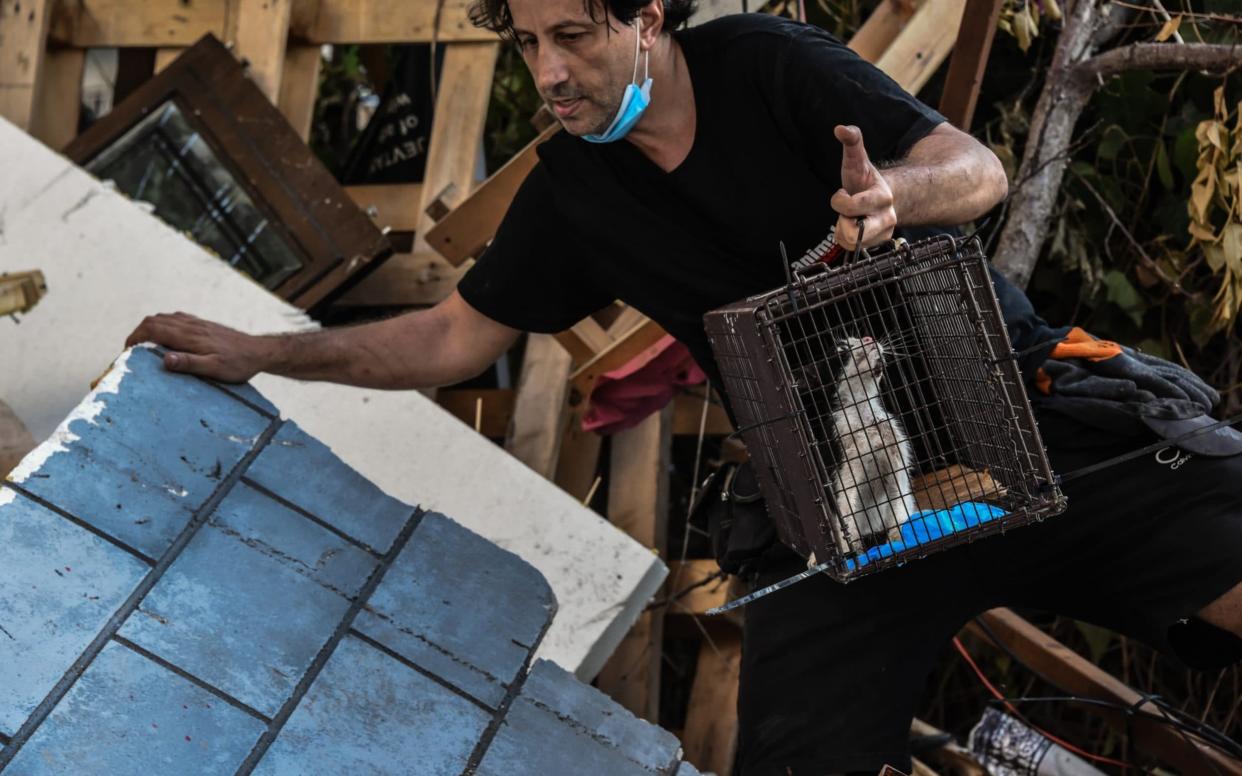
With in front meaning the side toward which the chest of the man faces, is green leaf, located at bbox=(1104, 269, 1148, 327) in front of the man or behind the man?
behind

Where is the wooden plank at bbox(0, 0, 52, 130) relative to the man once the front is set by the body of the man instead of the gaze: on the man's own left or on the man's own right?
on the man's own right

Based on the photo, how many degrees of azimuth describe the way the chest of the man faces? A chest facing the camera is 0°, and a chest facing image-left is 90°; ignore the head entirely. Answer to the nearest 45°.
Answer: approximately 45°

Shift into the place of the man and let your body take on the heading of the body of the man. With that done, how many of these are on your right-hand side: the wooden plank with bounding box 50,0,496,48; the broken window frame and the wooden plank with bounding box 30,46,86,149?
3

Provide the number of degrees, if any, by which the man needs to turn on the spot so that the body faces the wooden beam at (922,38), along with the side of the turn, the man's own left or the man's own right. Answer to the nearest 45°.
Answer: approximately 135° to the man's own right

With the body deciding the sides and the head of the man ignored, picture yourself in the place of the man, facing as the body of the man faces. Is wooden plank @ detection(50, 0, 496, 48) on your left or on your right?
on your right

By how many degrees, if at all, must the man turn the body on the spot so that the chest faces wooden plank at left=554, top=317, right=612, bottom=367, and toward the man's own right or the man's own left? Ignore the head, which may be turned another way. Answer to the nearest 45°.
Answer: approximately 135° to the man's own right

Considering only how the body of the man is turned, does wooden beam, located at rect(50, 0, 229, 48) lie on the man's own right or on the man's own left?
on the man's own right

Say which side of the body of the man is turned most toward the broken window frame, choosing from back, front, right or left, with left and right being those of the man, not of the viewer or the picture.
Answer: right

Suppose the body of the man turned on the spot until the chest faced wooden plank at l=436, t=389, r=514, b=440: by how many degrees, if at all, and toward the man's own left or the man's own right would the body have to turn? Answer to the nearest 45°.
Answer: approximately 90° to the man's own right
